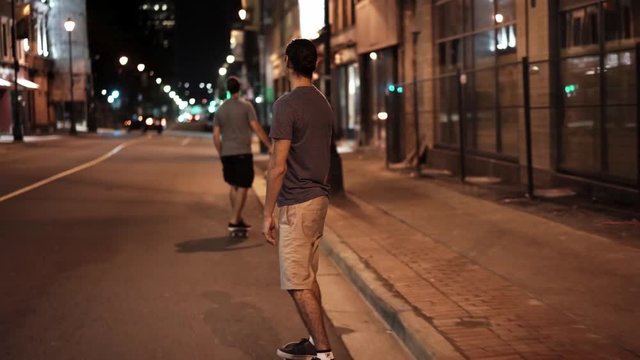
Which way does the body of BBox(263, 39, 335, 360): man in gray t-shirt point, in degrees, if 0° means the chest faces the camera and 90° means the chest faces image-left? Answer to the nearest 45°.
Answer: approximately 135°

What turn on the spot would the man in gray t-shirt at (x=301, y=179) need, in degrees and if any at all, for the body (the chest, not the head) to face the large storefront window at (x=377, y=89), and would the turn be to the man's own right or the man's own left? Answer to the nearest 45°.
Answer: approximately 45° to the man's own right

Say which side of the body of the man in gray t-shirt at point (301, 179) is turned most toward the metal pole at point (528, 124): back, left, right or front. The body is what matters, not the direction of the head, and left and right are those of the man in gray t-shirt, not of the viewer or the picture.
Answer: right

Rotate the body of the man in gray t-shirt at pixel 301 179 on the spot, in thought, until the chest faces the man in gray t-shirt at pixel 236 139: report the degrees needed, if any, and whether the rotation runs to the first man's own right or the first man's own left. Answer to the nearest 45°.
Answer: approximately 45° to the first man's own right

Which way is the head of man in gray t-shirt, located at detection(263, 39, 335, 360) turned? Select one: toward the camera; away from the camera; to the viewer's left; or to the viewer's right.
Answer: away from the camera

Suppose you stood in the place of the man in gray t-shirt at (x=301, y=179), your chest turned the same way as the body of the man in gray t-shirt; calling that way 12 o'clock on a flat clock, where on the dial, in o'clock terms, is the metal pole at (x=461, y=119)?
The metal pole is roughly at 2 o'clock from the man in gray t-shirt.

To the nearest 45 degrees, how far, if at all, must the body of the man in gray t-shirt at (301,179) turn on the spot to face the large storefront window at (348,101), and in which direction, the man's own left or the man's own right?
approximately 45° to the man's own right
